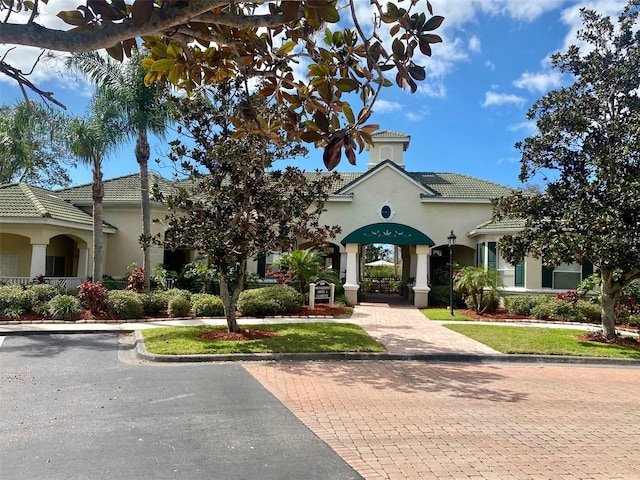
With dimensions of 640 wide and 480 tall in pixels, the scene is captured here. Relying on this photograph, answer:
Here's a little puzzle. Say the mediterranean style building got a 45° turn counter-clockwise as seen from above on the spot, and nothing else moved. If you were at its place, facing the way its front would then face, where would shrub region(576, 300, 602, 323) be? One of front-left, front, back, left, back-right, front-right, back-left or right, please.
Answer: front

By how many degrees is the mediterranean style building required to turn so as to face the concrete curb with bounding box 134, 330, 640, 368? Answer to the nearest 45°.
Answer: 0° — it already faces it

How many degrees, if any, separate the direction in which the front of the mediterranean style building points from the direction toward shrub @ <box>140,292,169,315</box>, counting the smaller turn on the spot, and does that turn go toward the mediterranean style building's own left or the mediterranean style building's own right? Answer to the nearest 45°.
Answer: approximately 45° to the mediterranean style building's own right

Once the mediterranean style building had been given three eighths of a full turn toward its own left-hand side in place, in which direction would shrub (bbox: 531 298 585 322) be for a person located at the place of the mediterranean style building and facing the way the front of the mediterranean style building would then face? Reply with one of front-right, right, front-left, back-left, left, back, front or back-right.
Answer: right

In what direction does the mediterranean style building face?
toward the camera

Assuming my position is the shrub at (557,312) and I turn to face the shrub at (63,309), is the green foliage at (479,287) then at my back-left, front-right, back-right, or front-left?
front-right

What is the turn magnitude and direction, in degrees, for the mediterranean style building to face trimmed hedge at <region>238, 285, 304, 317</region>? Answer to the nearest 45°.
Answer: approximately 45° to its right

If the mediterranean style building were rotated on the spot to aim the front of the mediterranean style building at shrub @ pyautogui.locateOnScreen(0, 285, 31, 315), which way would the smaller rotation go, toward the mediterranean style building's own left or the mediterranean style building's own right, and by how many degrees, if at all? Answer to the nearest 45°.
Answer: approximately 45° to the mediterranean style building's own right
